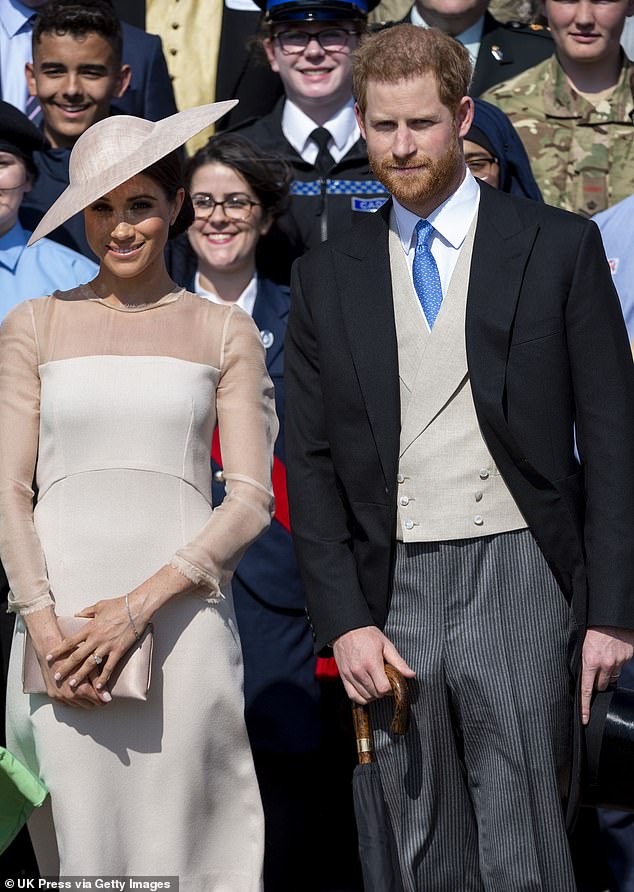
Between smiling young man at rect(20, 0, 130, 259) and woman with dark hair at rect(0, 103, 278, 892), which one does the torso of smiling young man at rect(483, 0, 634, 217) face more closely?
the woman with dark hair

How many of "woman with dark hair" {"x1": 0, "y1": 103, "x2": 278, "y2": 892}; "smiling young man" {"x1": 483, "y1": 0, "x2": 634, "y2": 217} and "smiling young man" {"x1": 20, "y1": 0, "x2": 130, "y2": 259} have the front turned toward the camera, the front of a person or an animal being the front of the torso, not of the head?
3

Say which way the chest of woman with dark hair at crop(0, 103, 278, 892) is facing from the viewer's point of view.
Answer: toward the camera

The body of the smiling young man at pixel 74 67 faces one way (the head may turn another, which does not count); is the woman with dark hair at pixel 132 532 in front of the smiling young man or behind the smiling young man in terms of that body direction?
in front

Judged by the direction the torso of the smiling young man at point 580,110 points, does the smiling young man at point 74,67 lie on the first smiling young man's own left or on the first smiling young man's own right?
on the first smiling young man's own right

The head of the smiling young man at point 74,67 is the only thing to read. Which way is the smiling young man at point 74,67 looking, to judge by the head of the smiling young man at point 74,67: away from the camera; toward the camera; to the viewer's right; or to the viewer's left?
toward the camera

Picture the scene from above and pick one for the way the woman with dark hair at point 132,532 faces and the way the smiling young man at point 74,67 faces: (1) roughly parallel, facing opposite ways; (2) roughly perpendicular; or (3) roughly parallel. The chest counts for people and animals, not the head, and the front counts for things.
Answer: roughly parallel

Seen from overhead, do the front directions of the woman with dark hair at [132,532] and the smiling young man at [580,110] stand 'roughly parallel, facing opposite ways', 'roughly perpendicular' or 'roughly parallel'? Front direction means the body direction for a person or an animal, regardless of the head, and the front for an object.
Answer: roughly parallel

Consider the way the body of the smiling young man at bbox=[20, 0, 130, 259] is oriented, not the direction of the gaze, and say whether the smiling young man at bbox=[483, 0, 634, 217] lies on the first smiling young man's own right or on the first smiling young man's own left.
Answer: on the first smiling young man's own left

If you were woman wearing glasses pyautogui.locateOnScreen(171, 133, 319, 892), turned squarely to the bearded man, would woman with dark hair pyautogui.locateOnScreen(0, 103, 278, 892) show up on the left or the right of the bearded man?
right

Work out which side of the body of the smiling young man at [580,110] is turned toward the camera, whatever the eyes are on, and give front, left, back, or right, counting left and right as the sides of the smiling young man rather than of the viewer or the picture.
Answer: front

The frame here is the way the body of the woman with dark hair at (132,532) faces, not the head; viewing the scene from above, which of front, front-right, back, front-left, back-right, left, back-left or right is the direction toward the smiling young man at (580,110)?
back-left

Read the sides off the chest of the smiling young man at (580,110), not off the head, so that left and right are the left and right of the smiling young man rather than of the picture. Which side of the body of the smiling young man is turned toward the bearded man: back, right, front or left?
front

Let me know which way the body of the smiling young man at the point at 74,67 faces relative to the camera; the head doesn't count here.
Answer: toward the camera

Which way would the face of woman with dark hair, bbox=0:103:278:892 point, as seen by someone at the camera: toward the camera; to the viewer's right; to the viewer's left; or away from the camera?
toward the camera
